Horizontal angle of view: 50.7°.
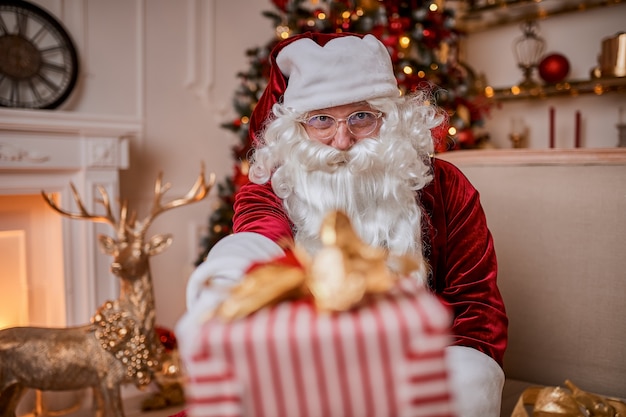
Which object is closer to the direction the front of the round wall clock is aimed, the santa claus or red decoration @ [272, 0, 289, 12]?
the santa claus

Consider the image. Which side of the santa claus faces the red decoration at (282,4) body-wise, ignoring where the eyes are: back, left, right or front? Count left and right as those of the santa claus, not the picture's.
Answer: back

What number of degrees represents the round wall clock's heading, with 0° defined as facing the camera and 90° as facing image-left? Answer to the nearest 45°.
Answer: approximately 0°

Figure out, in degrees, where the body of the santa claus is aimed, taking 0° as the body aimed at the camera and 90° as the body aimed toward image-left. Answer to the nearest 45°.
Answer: approximately 0°

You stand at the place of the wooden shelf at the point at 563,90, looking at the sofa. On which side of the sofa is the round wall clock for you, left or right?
right

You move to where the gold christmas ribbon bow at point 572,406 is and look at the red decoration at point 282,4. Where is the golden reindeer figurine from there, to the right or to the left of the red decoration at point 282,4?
left

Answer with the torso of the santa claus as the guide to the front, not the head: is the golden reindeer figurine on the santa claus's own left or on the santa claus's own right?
on the santa claus's own right

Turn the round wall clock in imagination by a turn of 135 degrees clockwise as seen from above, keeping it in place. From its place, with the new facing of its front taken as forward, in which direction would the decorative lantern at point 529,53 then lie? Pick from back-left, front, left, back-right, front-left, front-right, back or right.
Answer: back-right

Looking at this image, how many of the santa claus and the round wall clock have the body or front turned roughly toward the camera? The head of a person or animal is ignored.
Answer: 2

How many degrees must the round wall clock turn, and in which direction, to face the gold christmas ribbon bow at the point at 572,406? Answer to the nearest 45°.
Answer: approximately 45° to its left
